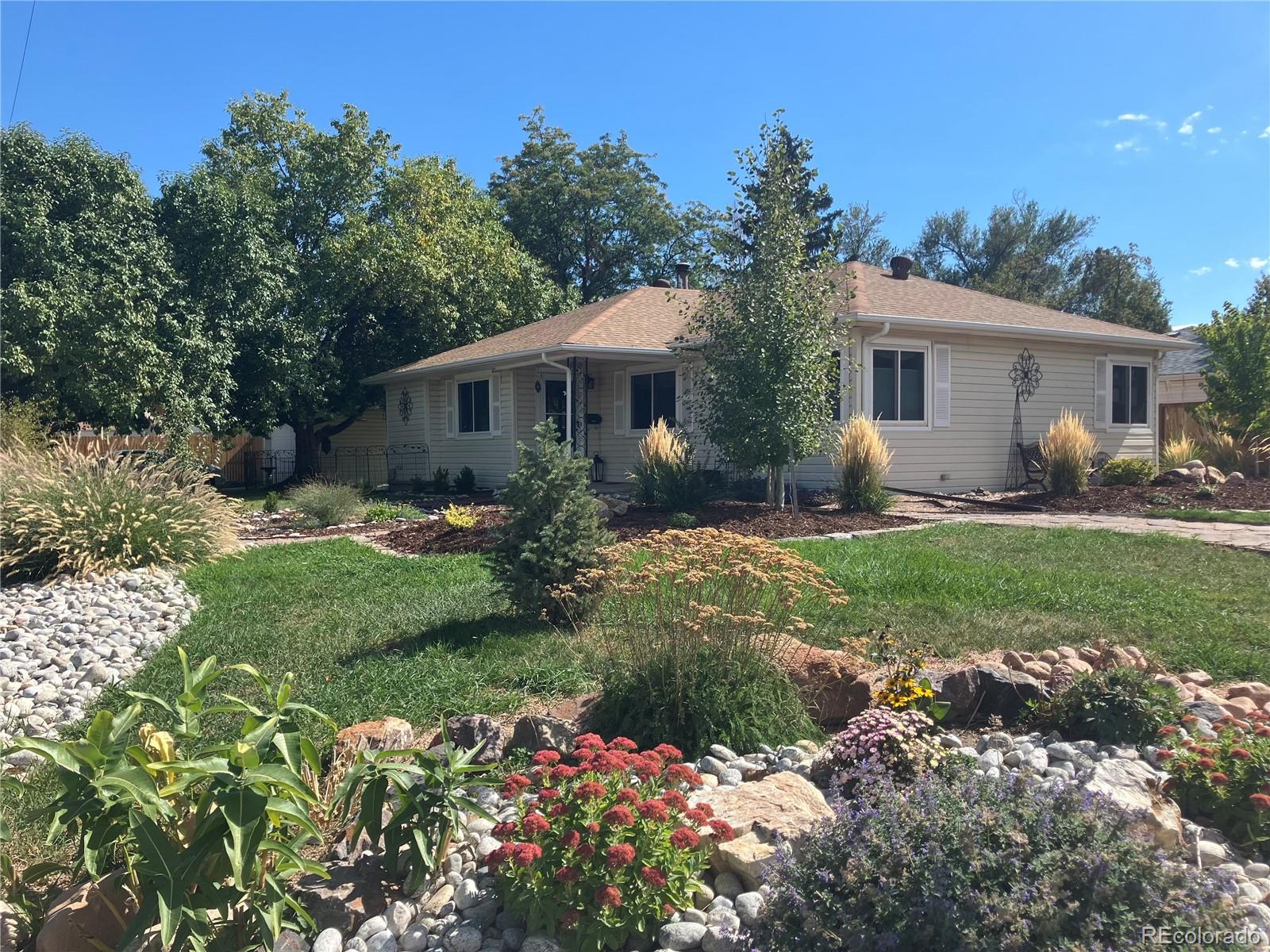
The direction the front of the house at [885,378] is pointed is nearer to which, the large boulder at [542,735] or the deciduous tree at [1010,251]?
the large boulder

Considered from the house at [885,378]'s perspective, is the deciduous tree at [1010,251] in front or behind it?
behind

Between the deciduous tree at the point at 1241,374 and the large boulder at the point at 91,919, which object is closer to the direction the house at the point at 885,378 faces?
the large boulder

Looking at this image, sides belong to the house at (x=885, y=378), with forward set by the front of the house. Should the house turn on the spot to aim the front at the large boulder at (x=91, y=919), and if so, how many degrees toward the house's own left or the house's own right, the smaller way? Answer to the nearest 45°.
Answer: approximately 45° to the house's own left

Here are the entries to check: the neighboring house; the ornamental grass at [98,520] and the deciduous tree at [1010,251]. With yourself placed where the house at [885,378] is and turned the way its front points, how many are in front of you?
1

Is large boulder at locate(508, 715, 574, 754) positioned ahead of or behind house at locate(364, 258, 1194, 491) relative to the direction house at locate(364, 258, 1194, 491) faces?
ahead

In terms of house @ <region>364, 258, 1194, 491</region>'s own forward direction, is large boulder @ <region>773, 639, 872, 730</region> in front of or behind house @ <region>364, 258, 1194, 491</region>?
in front

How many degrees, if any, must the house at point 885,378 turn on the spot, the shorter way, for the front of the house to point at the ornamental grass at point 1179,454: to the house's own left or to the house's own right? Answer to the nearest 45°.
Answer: approximately 135° to the house's own left

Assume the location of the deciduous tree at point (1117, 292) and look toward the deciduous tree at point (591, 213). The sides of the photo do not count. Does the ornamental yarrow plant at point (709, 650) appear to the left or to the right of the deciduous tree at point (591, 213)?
left

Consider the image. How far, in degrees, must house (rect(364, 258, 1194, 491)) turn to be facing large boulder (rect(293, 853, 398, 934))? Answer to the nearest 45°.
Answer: approximately 45° to its left

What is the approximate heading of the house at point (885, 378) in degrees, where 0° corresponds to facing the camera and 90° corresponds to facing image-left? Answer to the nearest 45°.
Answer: approximately 45°

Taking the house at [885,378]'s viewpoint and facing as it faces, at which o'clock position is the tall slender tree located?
The tall slender tree is roughly at 11 o'clock from the house.

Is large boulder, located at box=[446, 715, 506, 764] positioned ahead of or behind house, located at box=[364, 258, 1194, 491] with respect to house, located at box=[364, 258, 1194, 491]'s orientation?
ahead
